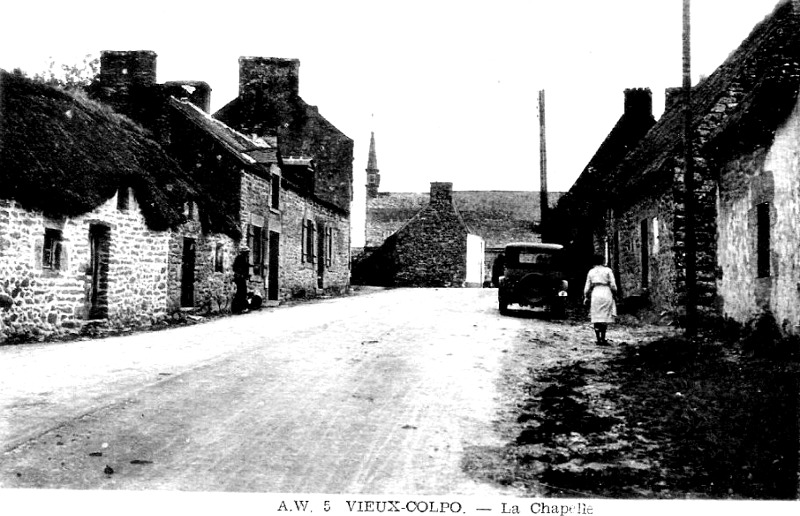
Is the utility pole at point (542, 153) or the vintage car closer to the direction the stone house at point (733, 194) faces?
the vintage car

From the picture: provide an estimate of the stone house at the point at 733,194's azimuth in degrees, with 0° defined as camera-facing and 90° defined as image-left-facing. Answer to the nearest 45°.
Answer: approximately 45°

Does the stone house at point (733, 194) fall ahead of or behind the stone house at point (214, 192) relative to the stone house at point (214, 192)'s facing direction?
ahead

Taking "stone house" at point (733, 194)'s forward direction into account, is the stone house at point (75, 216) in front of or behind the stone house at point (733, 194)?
in front

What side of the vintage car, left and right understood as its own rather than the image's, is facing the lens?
back

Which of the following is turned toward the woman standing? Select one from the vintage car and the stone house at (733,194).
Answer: the stone house

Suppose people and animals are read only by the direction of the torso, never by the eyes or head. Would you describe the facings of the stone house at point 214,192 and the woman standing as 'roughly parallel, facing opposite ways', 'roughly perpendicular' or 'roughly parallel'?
roughly perpendicular

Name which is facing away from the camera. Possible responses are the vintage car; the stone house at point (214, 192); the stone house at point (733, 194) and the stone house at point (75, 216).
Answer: the vintage car

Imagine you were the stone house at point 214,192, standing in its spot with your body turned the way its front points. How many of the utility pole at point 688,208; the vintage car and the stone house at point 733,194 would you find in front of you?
3

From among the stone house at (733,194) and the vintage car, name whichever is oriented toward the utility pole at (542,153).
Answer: the vintage car

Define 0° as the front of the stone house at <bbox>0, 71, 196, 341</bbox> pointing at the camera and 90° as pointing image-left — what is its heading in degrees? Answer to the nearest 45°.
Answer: approximately 315°
